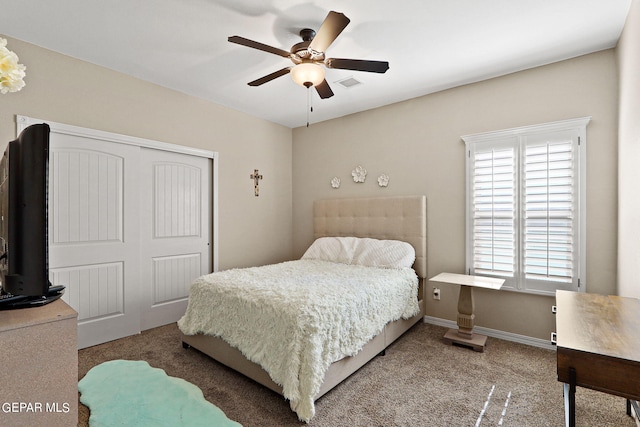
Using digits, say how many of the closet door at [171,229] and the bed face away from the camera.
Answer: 0

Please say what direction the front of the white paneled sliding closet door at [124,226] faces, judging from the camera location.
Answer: facing the viewer and to the right of the viewer

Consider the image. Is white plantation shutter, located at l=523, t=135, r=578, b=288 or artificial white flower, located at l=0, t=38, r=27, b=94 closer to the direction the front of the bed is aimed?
the artificial white flower

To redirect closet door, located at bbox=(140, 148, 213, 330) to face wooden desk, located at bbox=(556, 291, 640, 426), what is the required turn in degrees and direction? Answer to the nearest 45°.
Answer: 0° — it already faces it

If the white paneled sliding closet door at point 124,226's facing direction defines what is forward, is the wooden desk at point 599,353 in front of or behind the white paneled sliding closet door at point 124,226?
in front

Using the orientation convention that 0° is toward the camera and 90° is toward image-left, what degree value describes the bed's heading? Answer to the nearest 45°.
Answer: approximately 45°

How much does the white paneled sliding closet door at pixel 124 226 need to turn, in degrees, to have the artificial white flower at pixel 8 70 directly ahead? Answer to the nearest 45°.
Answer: approximately 45° to its right

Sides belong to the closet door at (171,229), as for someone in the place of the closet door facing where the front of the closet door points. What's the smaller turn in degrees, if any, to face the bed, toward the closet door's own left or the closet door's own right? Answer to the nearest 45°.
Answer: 0° — it already faces it

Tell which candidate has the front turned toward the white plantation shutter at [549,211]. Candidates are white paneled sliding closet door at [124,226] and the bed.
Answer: the white paneled sliding closet door

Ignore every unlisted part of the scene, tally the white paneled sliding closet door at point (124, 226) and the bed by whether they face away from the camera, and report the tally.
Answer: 0

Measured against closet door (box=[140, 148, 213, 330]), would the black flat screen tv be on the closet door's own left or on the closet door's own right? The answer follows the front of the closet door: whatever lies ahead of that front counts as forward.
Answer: on the closet door's own right

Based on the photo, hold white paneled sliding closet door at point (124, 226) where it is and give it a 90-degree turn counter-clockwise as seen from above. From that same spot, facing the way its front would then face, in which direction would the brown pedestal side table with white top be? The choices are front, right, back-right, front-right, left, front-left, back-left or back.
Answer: right

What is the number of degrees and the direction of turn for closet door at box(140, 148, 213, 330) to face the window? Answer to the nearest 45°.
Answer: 0° — it already faces it

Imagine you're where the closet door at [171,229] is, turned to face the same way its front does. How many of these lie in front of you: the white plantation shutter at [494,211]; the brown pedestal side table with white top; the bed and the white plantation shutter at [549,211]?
4
